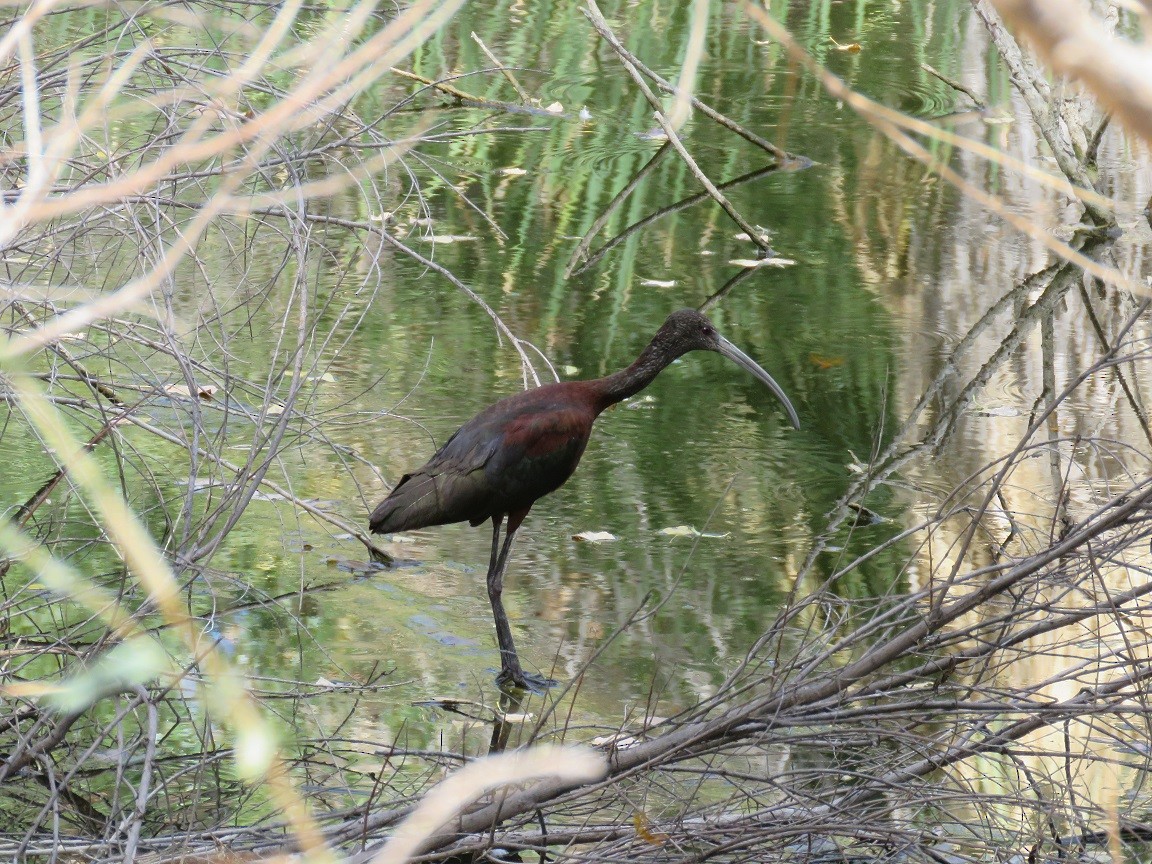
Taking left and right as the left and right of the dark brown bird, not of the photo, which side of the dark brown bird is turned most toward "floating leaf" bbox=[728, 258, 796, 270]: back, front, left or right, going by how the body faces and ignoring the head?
left

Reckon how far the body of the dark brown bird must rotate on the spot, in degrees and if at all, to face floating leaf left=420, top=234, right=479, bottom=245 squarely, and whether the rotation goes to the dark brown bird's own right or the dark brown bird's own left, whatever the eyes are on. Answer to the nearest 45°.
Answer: approximately 90° to the dark brown bird's own left

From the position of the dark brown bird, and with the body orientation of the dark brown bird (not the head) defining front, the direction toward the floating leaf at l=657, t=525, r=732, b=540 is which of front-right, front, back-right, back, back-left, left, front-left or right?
front-left

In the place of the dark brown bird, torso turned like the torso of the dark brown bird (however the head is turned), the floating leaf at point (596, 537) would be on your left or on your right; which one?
on your left

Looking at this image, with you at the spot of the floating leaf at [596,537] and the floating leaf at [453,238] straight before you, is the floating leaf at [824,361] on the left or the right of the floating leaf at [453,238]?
right

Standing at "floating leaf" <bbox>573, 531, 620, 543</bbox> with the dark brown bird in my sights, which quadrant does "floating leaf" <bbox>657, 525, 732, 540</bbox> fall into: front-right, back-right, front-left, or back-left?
back-left

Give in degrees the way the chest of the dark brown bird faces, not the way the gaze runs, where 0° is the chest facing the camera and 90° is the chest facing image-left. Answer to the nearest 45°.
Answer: approximately 270°
